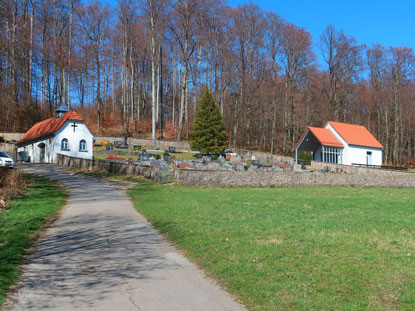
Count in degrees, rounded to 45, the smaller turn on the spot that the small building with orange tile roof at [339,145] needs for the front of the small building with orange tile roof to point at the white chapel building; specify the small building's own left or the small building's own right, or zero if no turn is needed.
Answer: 0° — it already faces it

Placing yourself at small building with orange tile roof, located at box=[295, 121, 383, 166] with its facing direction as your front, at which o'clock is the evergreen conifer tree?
The evergreen conifer tree is roughly at 1 o'clock from the small building with orange tile roof.

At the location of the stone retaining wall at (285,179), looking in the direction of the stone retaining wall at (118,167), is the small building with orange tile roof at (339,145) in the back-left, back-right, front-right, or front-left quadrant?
back-right

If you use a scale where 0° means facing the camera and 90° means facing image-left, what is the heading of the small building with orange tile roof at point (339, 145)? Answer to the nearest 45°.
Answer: approximately 45°
